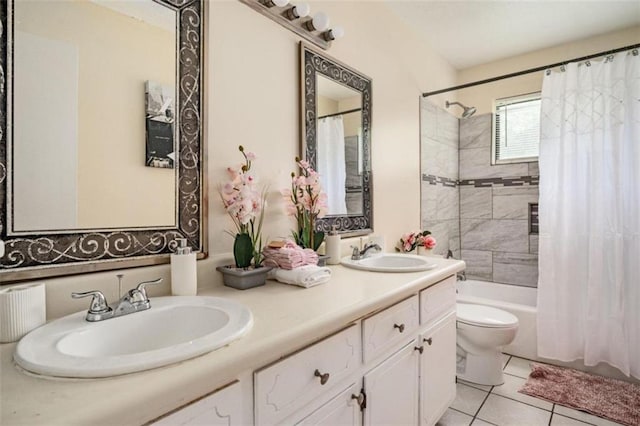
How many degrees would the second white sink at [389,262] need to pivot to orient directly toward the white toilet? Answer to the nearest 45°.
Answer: approximately 90° to its left

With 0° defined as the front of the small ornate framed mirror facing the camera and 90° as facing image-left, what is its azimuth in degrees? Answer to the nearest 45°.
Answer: approximately 315°

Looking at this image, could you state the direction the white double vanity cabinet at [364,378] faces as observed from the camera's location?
facing the viewer and to the right of the viewer

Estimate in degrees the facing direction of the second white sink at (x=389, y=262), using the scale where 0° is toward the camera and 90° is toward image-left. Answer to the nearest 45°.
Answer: approximately 315°

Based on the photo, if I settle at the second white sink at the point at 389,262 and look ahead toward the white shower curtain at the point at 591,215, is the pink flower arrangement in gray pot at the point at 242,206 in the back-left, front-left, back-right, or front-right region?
back-right

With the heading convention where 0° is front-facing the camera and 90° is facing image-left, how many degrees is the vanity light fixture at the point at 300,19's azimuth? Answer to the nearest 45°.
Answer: approximately 315°

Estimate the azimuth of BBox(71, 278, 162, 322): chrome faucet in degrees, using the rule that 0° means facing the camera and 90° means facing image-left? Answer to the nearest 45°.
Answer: approximately 315°
